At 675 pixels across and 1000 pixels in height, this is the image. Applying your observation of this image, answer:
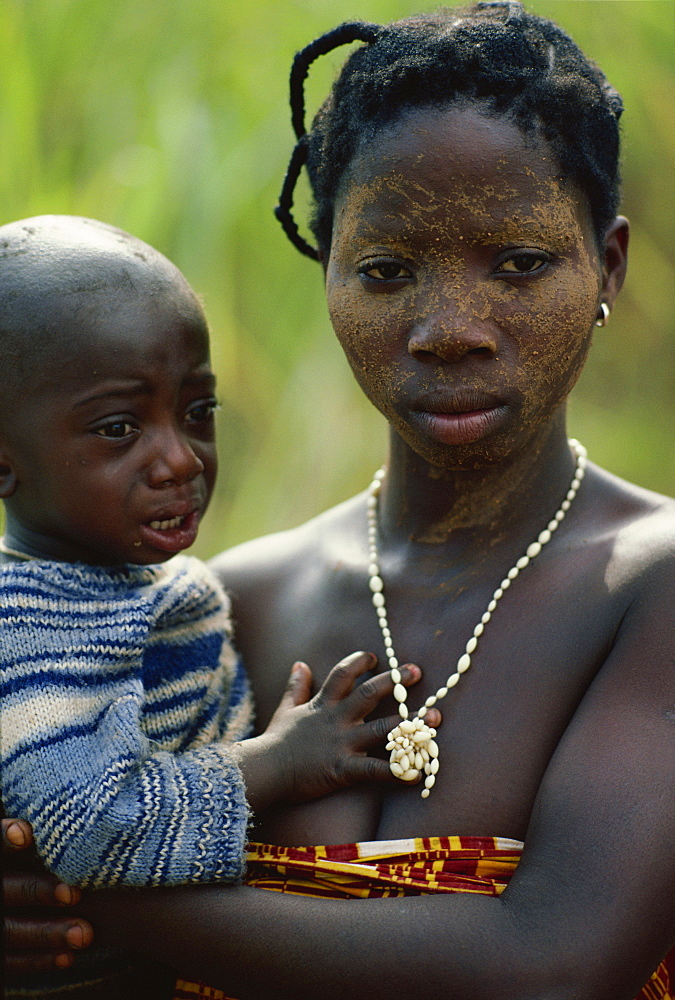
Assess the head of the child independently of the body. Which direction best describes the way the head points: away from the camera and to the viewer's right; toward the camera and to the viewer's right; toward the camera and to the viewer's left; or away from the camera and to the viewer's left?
toward the camera and to the viewer's right

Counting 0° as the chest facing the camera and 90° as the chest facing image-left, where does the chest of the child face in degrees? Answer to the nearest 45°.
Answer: approximately 315°
